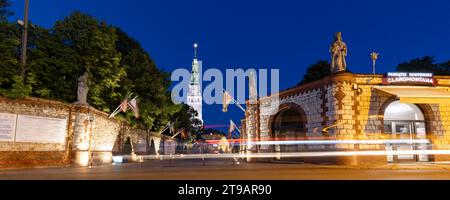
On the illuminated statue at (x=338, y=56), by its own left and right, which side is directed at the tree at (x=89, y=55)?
right

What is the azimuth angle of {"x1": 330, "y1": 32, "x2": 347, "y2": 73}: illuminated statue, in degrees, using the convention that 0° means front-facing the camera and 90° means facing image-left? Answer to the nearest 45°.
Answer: approximately 0°

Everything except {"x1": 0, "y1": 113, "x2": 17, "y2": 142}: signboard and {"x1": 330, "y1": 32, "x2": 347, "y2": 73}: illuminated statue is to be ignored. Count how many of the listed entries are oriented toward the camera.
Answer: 2

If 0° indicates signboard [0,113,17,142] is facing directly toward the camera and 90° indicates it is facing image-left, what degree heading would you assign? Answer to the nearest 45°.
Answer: approximately 0°

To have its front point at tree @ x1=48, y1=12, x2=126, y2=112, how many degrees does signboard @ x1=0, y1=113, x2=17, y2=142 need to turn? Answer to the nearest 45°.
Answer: approximately 135° to its left

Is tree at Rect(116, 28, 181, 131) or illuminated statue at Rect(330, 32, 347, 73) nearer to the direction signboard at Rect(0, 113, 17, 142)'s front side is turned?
the illuminated statue

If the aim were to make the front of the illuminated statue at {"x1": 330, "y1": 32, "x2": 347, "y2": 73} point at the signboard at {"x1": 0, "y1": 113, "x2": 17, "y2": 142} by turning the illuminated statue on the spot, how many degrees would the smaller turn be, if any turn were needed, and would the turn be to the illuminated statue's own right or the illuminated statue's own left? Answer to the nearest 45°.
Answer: approximately 45° to the illuminated statue's own right

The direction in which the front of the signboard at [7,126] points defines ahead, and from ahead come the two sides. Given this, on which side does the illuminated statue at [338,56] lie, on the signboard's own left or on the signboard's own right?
on the signboard's own left

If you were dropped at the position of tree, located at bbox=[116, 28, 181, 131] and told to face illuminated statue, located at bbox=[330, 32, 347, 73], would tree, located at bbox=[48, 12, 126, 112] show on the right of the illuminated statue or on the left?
right

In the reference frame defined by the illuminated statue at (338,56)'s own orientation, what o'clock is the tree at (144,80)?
The tree is roughly at 4 o'clock from the illuminated statue.
